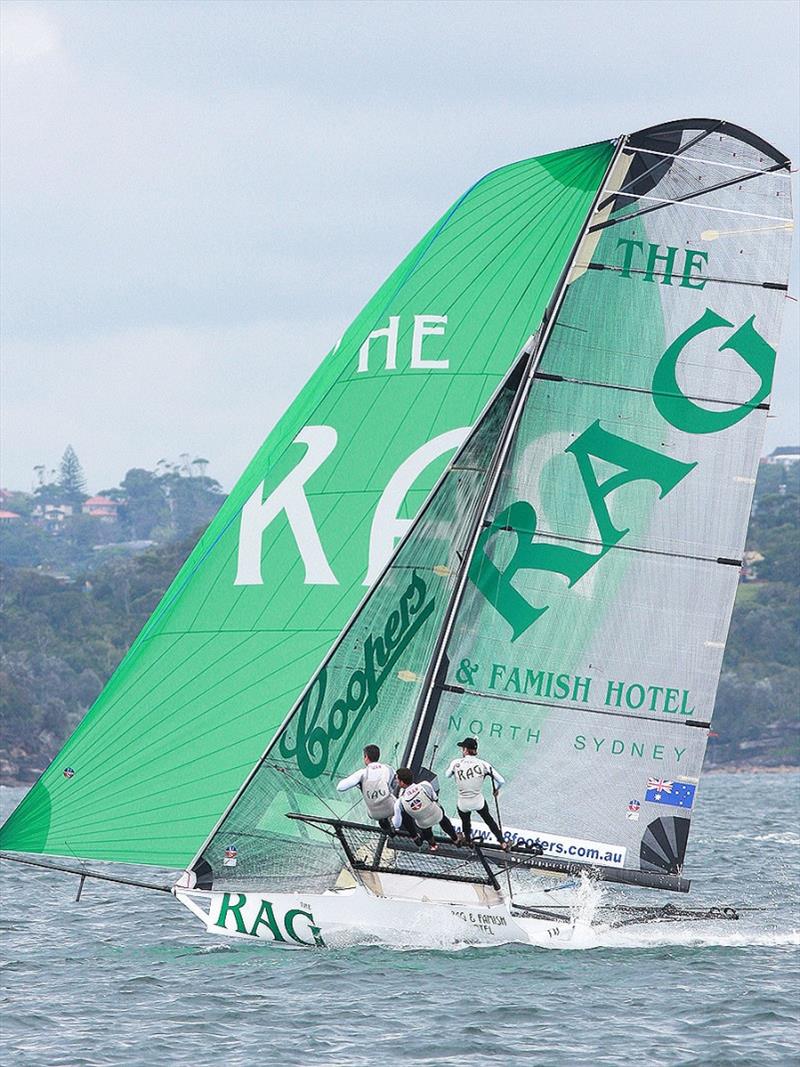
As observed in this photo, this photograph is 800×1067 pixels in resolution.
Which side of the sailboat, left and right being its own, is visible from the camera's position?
left

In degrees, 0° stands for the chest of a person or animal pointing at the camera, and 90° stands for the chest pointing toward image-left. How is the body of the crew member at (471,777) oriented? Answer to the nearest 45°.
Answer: approximately 180°

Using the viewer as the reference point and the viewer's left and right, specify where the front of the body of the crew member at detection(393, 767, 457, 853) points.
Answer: facing away from the viewer and to the left of the viewer
